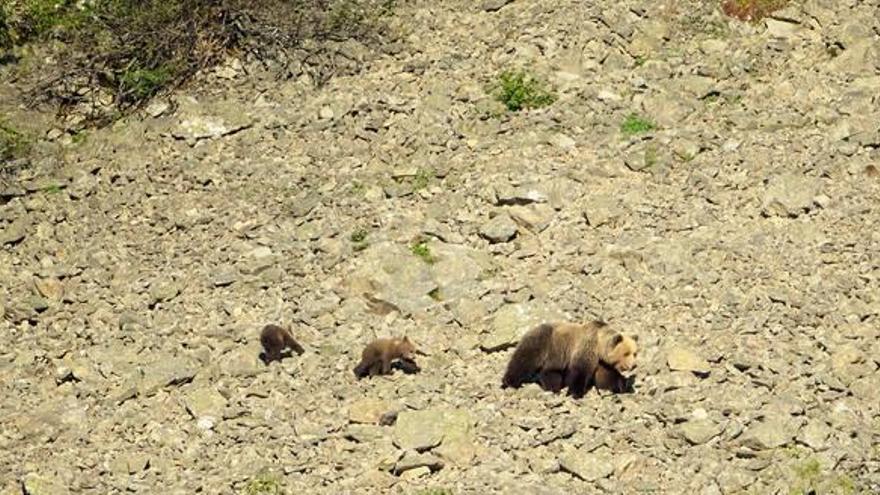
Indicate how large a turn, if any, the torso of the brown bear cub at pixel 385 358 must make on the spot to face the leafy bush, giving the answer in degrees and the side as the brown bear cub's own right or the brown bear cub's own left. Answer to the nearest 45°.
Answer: approximately 135° to the brown bear cub's own left

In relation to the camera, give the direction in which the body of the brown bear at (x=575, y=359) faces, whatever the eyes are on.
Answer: to the viewer's right

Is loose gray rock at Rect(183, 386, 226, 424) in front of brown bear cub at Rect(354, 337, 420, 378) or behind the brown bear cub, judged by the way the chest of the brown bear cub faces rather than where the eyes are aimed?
behind

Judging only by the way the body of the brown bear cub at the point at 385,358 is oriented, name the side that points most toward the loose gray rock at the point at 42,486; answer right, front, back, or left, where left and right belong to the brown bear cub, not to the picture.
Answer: back

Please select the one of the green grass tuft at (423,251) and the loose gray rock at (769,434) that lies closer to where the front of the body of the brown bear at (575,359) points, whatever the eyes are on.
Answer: the loose gray rock

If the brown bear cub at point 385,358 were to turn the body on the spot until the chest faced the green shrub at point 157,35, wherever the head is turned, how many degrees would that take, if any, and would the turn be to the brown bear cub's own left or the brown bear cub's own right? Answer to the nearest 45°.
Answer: approximately 135° to the brown bear cub's own left

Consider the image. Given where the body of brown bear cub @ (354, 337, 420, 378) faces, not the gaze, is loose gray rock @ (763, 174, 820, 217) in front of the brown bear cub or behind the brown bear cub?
in front

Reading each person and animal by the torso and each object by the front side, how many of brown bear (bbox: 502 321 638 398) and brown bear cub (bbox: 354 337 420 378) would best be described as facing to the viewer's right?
2

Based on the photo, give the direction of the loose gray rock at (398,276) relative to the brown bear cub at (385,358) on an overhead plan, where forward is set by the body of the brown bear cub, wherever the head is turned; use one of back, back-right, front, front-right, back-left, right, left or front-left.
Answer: left

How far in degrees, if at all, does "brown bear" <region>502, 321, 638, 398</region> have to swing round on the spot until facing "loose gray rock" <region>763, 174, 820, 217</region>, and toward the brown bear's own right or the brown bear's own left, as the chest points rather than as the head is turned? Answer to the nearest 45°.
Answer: approximately 45° to the brown bear's own left

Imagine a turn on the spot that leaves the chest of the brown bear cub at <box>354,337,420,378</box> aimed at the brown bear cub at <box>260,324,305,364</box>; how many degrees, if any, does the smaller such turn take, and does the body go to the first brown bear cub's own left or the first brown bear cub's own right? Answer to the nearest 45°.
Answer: approximately 180°

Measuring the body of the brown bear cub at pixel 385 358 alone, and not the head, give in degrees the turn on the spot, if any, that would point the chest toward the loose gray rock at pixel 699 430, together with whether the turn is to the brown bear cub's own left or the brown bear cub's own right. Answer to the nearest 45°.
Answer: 0° — it already faces it

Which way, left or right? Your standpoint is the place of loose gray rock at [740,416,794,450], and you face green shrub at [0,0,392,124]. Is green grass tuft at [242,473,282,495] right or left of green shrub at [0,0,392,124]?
left

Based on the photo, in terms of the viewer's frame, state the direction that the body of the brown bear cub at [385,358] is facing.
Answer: to the viewer's right
